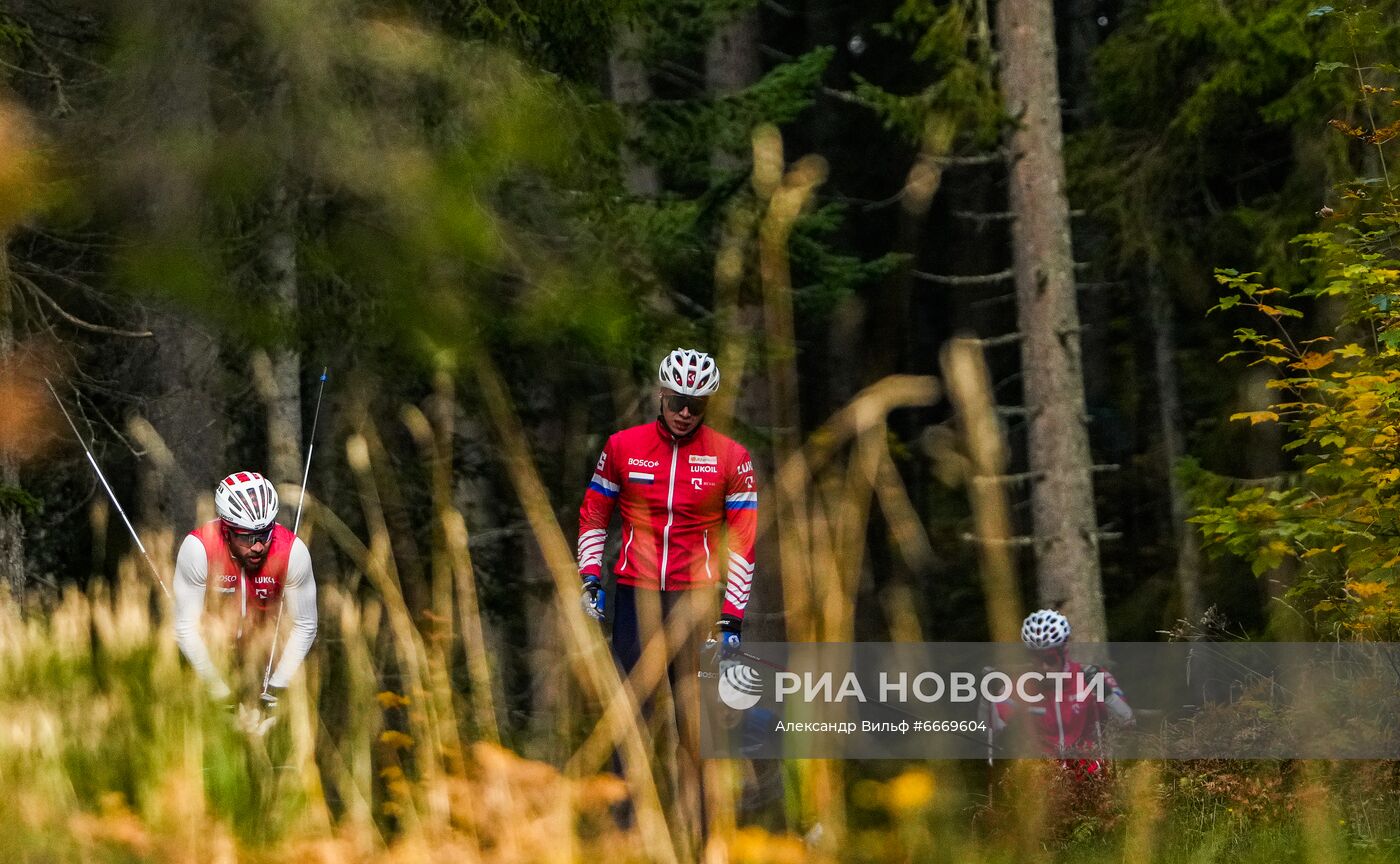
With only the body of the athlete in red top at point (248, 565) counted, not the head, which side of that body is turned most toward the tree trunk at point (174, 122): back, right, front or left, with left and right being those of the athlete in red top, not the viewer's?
back

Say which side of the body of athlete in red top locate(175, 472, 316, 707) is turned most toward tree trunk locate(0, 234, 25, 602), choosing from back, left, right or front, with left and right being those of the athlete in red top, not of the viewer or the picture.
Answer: back

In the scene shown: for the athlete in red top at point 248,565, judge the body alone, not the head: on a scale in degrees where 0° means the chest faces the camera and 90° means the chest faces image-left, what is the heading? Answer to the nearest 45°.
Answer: approximately 0°

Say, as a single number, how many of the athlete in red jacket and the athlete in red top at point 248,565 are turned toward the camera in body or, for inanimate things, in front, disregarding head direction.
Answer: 2

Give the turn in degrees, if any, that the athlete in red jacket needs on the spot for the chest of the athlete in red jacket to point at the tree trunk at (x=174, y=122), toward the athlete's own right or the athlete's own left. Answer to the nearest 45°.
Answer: approximately 135° to the athlete's own right

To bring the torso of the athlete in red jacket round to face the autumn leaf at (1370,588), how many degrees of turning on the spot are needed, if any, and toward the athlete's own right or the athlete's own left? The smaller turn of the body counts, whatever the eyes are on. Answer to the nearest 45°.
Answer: approximately 90° to the athlete's own left

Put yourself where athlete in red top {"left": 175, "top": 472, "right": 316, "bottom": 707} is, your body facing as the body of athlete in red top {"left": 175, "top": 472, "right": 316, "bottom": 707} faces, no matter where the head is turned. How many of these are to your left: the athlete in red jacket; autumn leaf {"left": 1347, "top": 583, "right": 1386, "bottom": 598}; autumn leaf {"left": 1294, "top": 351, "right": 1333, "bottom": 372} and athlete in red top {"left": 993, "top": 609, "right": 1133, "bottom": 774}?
4

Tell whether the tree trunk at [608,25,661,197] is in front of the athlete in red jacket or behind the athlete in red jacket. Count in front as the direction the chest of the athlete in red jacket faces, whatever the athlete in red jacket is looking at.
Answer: behind

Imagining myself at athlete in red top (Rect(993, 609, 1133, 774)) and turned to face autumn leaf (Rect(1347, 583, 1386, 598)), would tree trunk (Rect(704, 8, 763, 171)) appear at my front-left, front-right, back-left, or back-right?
back-left

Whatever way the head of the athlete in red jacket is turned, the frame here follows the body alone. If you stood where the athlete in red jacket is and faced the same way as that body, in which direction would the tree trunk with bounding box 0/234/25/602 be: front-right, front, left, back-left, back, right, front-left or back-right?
back-right
